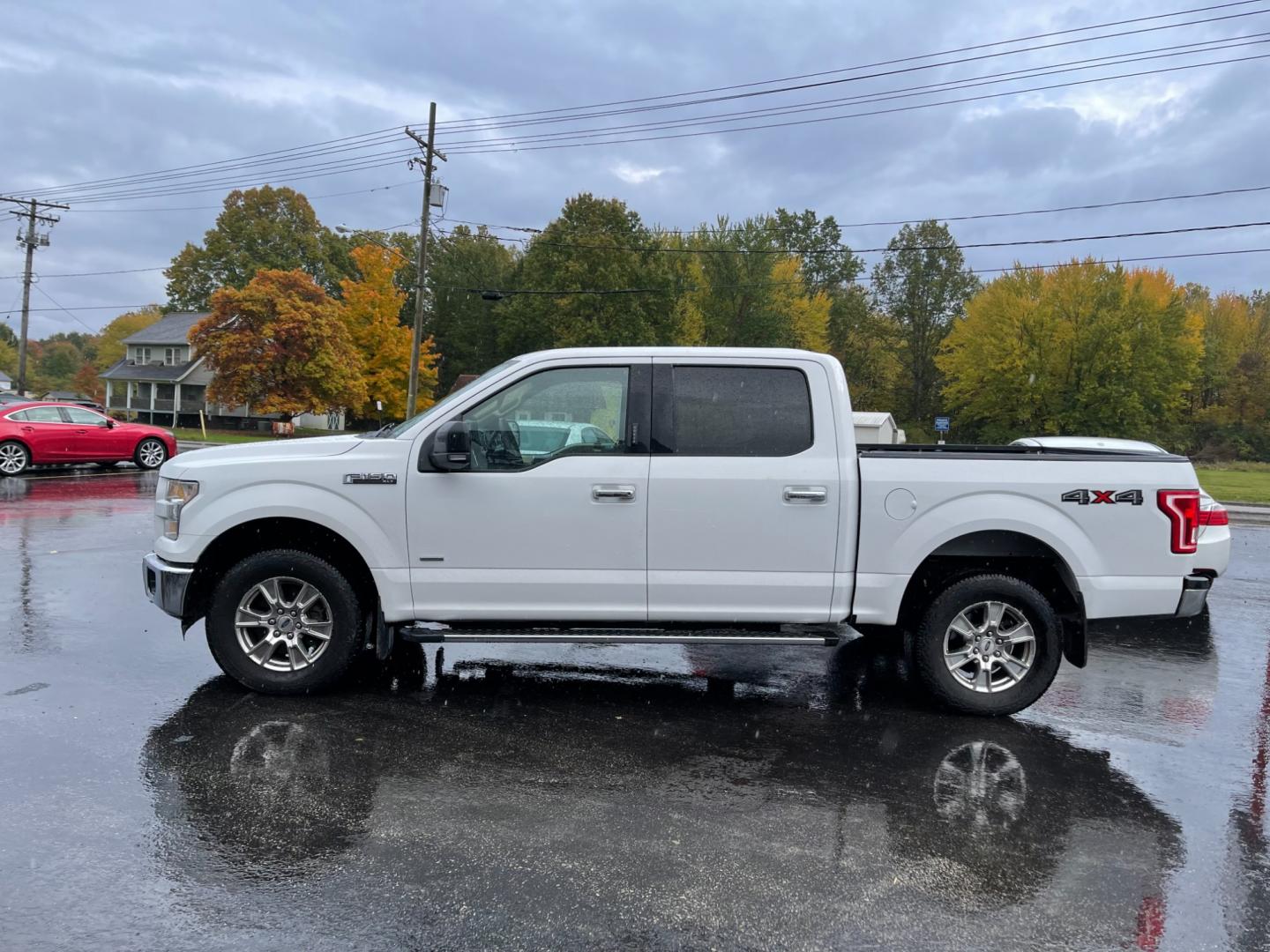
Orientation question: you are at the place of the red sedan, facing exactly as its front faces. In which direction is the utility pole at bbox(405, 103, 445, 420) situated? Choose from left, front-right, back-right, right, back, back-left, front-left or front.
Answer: front-left

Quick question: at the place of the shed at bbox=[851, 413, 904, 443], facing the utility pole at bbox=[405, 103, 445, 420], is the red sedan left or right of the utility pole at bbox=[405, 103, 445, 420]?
left

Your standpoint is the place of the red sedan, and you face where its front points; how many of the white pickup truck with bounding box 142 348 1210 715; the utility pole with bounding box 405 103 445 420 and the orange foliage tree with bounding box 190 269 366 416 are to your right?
1

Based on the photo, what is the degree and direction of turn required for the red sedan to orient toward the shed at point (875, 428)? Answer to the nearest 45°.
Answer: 0° — it already faces it

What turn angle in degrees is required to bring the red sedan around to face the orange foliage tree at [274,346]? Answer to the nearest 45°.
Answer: approximately 90° to its left

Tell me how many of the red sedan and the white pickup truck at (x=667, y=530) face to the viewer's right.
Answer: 1

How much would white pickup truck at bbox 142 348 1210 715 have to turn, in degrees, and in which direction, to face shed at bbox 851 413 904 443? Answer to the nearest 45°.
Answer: approximately 90° to its right

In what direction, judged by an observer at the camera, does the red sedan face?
facing to the right of the viewer

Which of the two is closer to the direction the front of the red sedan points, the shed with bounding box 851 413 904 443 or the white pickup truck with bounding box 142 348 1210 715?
the shed

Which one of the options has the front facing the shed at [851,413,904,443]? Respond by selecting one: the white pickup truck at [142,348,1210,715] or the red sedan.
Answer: the red sedan

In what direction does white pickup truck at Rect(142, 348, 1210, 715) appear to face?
to the viewer's left

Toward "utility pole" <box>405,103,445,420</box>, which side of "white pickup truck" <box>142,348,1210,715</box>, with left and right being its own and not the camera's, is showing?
right
